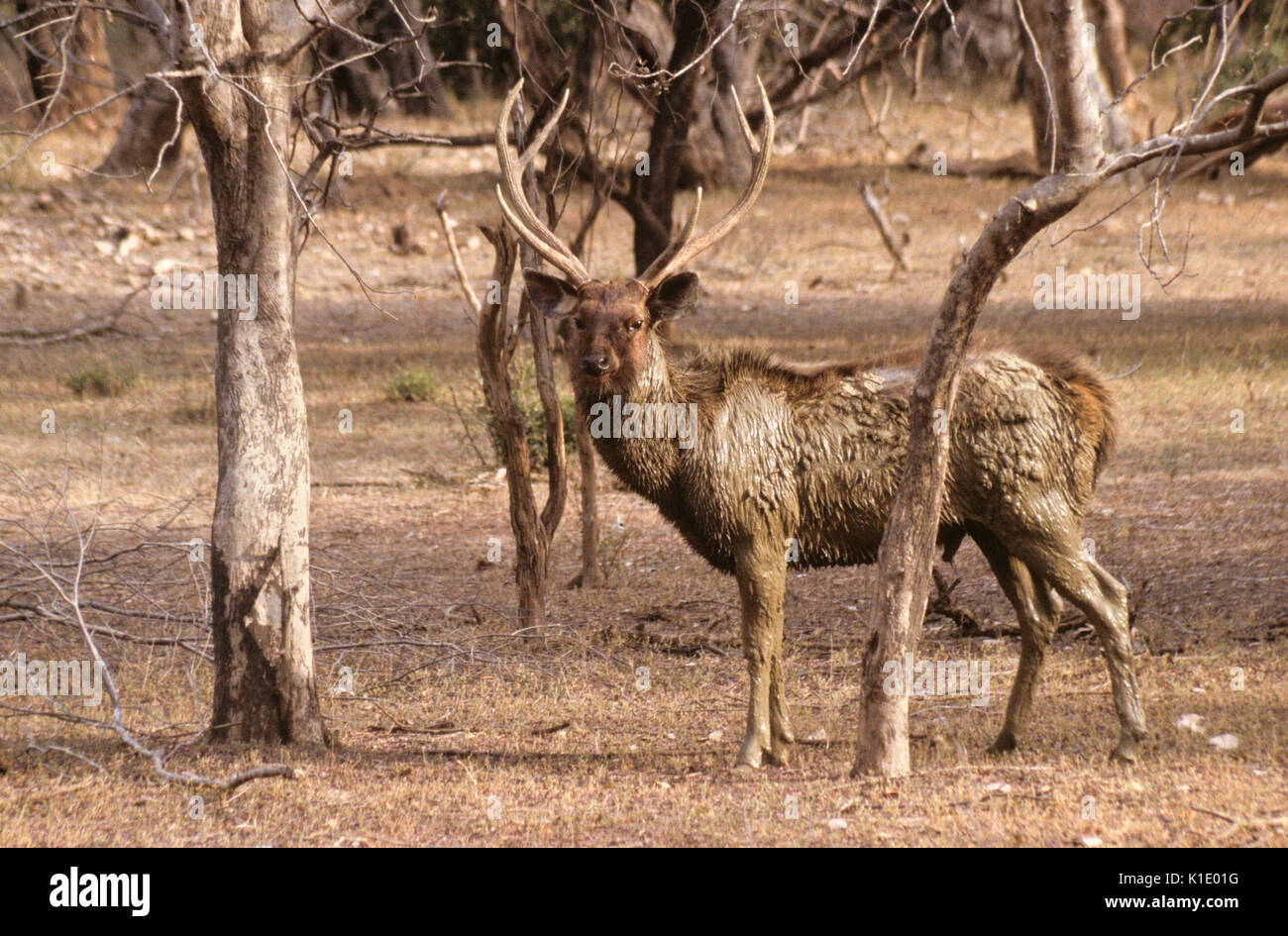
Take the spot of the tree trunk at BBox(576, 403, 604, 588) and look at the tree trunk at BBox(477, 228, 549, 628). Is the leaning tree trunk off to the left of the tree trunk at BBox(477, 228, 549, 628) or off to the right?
left

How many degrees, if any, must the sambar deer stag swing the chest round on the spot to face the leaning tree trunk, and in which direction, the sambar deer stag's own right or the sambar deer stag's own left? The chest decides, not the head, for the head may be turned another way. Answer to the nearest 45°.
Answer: approximately 135° to the sambar deer stag's own left

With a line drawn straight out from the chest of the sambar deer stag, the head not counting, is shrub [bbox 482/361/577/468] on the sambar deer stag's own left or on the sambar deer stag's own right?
on the sambar deer stag's own right

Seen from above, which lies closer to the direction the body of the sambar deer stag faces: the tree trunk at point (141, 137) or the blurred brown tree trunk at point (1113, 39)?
the tree trunk

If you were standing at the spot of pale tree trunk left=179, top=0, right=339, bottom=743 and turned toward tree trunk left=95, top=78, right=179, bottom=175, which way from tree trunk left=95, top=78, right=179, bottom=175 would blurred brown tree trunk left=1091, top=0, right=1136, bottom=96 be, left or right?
right

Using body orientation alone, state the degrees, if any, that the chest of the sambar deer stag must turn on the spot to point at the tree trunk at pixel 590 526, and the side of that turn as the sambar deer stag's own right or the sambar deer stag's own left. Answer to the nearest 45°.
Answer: approximately 45° to the sambar deer stag's own right

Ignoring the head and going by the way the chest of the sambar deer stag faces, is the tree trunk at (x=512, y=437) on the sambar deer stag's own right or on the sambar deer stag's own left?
on the sambar deer stag's own right

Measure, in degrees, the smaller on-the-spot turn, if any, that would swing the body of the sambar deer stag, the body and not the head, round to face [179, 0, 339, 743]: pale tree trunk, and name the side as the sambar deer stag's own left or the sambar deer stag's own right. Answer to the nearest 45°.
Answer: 0° — it already faces it

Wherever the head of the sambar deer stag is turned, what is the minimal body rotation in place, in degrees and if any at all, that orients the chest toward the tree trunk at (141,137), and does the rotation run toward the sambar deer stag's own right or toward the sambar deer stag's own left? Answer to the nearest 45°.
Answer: approximately 45° to the sambar deer stag's own right

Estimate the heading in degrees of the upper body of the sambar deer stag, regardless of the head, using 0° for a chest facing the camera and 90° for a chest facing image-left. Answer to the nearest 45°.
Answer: approximately 90°
